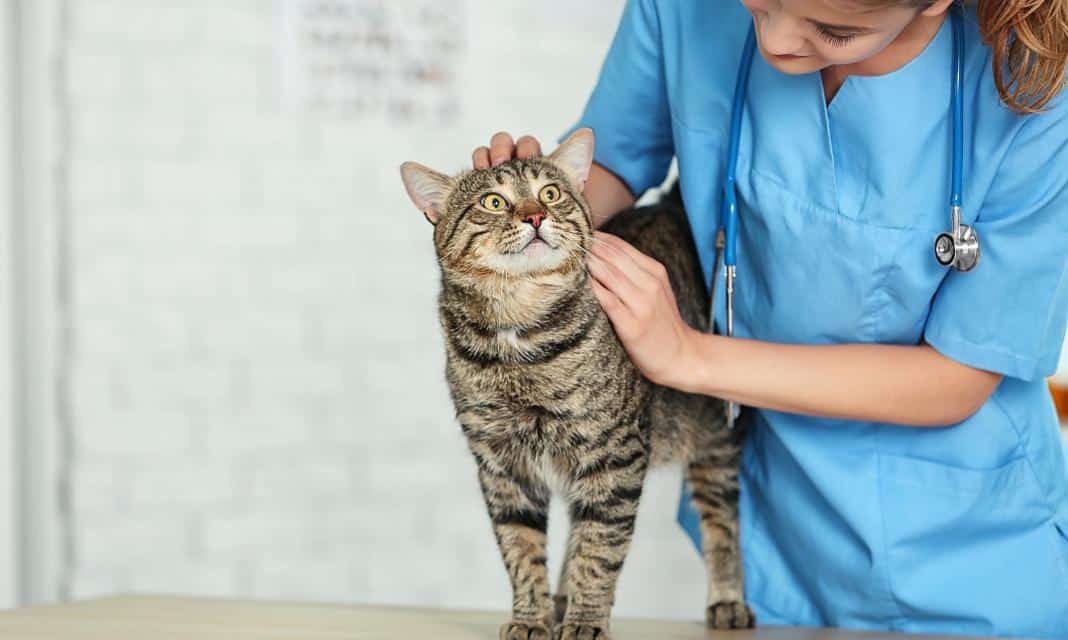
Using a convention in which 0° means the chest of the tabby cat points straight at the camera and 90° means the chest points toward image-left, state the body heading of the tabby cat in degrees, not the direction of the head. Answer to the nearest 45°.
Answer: approximately 45°

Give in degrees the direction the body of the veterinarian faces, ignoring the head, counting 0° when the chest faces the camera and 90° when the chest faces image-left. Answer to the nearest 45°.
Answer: approximately 45°
